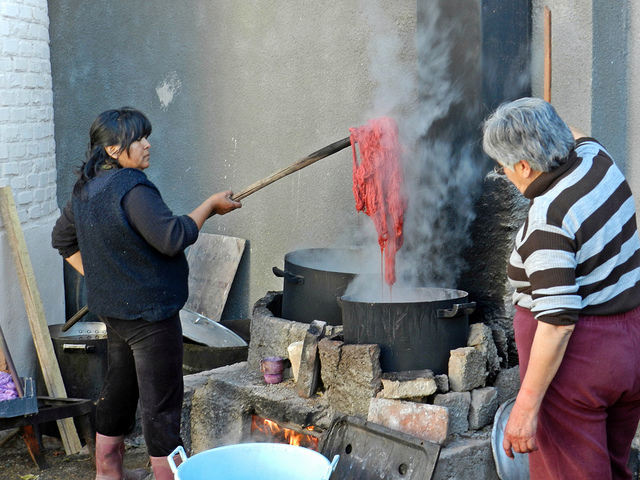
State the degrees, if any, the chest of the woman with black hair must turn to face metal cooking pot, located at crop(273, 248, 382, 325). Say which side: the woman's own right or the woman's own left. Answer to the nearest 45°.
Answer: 0° — they already face it

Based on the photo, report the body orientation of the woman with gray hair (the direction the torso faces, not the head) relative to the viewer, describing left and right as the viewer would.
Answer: facing away from the viewer and to the left of the viewer

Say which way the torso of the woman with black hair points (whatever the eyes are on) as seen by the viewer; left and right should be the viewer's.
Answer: facing away from the viewer and to the right of the viewer

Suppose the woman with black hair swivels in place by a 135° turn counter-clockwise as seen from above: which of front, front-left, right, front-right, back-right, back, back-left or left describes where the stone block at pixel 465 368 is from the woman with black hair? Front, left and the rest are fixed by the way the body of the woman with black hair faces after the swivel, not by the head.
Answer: back

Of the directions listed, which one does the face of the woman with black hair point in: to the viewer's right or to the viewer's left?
to the viewer's right

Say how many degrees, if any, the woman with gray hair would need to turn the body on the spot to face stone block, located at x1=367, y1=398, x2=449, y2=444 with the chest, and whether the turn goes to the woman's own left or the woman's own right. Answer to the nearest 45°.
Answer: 0° — they already face it

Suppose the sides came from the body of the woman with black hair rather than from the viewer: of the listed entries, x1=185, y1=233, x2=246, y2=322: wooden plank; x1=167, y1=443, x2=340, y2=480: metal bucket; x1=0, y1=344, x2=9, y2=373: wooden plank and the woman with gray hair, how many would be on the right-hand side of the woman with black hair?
2

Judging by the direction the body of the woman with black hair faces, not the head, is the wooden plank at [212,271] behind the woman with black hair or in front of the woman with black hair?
in front

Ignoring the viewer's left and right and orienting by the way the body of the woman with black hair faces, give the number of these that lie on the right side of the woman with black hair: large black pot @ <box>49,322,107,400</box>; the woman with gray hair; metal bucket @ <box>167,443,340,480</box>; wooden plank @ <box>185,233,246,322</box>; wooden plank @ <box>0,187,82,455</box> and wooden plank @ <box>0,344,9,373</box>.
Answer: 2

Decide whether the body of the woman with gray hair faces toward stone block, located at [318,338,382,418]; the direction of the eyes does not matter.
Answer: yes

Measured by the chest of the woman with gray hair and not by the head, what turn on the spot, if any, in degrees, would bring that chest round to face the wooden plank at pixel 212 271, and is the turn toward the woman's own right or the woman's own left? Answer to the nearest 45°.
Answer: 0° — they already face it

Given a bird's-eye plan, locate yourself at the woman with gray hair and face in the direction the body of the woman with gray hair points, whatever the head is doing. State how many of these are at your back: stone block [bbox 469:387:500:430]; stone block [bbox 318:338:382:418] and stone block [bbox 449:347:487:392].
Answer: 0

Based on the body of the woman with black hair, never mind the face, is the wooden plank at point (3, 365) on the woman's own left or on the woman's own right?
on the woman's own left

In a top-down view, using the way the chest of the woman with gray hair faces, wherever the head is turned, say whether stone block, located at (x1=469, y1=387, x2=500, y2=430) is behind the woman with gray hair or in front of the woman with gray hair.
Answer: in front

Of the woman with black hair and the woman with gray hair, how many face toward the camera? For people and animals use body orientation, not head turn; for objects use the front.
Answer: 0

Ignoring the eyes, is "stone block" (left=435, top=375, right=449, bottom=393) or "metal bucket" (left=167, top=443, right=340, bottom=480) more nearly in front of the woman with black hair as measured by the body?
the stone block

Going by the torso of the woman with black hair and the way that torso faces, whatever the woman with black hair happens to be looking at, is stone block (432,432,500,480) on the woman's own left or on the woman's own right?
on the woman's own right
